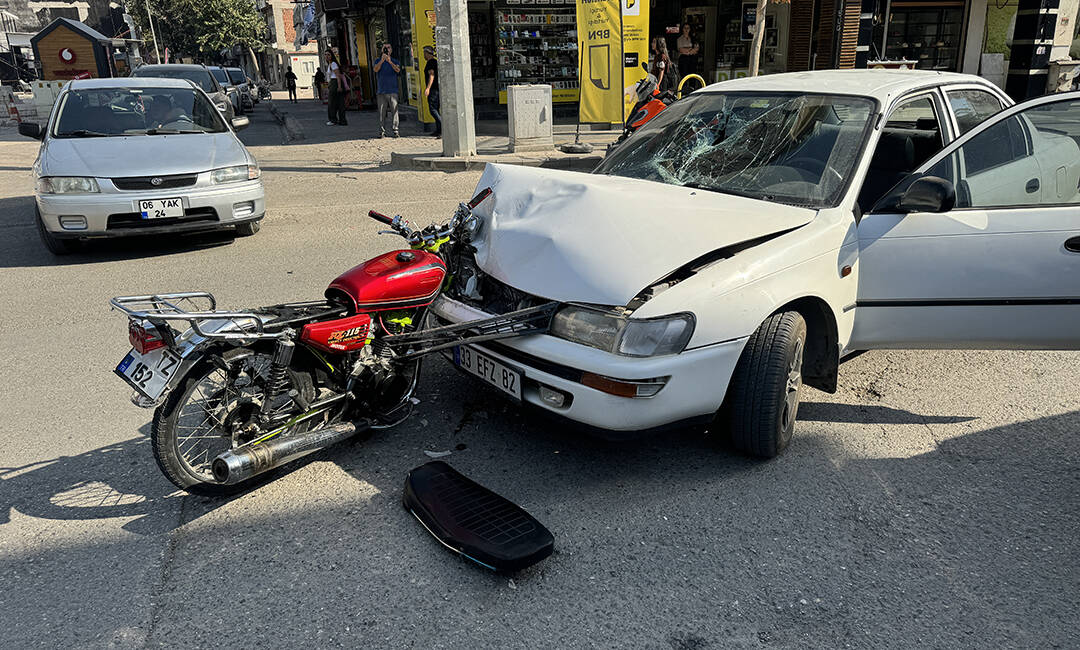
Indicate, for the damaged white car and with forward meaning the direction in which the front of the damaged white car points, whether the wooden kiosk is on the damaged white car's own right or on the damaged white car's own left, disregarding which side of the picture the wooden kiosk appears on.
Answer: on the damaged white car's own right

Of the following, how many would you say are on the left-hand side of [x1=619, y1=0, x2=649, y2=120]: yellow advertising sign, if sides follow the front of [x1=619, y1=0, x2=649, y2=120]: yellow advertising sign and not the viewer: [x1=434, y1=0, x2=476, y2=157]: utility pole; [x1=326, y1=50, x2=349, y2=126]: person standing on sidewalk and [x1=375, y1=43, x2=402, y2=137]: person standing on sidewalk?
0

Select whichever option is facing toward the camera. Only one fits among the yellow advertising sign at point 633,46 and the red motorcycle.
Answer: the yellow advertising sign

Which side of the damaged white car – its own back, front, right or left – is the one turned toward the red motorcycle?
front

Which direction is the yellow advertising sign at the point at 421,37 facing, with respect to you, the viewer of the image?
facing the viewer

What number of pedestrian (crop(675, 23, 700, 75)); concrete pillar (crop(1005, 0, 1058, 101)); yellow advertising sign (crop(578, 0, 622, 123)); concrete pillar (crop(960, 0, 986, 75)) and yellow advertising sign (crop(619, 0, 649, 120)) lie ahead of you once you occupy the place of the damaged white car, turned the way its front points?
0

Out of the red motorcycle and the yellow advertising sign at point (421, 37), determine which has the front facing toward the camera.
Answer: the yellow advertising sign

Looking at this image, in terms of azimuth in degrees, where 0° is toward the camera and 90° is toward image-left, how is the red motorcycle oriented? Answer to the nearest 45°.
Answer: approximately 225°

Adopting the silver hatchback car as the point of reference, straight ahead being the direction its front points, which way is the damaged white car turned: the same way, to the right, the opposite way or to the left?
to the right

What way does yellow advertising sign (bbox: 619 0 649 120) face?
toward the camera

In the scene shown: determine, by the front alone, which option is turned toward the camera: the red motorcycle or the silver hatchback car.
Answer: the silver hatchback car

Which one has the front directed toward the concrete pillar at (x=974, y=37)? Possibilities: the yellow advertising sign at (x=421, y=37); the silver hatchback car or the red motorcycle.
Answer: the red motorcycle

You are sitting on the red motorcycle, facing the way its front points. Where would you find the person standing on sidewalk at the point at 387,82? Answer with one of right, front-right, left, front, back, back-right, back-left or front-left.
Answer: front-left

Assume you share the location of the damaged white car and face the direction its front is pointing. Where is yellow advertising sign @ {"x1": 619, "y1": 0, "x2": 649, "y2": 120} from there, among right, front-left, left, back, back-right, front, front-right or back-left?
back-right

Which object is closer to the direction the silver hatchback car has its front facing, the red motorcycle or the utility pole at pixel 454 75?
the red motorcycle

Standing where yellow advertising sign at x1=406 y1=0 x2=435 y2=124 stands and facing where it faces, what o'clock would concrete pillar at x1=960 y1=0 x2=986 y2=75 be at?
The concrete pillar is roughly at 9 o'clock from the yellow advertising sign.

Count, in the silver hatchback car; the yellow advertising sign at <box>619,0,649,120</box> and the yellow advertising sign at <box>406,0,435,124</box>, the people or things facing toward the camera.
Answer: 3

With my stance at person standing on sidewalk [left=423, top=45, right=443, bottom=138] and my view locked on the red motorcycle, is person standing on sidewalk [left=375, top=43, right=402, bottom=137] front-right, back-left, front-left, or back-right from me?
back-right

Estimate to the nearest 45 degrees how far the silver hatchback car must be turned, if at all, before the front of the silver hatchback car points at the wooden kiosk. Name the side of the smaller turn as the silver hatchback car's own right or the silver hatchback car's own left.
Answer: approximately 180°

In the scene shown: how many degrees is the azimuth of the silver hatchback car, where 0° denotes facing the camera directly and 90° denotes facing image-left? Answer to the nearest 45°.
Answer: approximately 0°

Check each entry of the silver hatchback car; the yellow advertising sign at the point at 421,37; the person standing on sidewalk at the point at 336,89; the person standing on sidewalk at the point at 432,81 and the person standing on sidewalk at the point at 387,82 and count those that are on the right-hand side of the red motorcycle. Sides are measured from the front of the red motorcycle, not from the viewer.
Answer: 0

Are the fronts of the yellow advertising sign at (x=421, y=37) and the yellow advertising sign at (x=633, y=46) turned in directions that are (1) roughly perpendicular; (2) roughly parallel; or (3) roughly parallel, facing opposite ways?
roughly parallel
